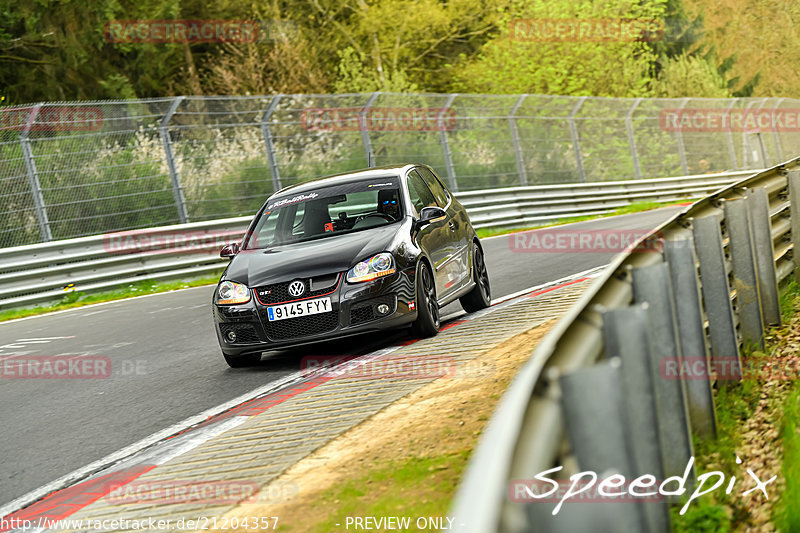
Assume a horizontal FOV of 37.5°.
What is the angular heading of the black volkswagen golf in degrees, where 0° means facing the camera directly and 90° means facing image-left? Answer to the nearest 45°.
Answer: approximately 45°

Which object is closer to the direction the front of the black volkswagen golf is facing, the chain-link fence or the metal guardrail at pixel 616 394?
the metal guardrail

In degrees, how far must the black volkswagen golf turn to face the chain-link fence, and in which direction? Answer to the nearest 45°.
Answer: approximately 135° to its right

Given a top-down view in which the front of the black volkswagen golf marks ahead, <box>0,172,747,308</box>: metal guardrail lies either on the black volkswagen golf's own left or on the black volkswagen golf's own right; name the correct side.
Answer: on the black volkswagen golf's own right
